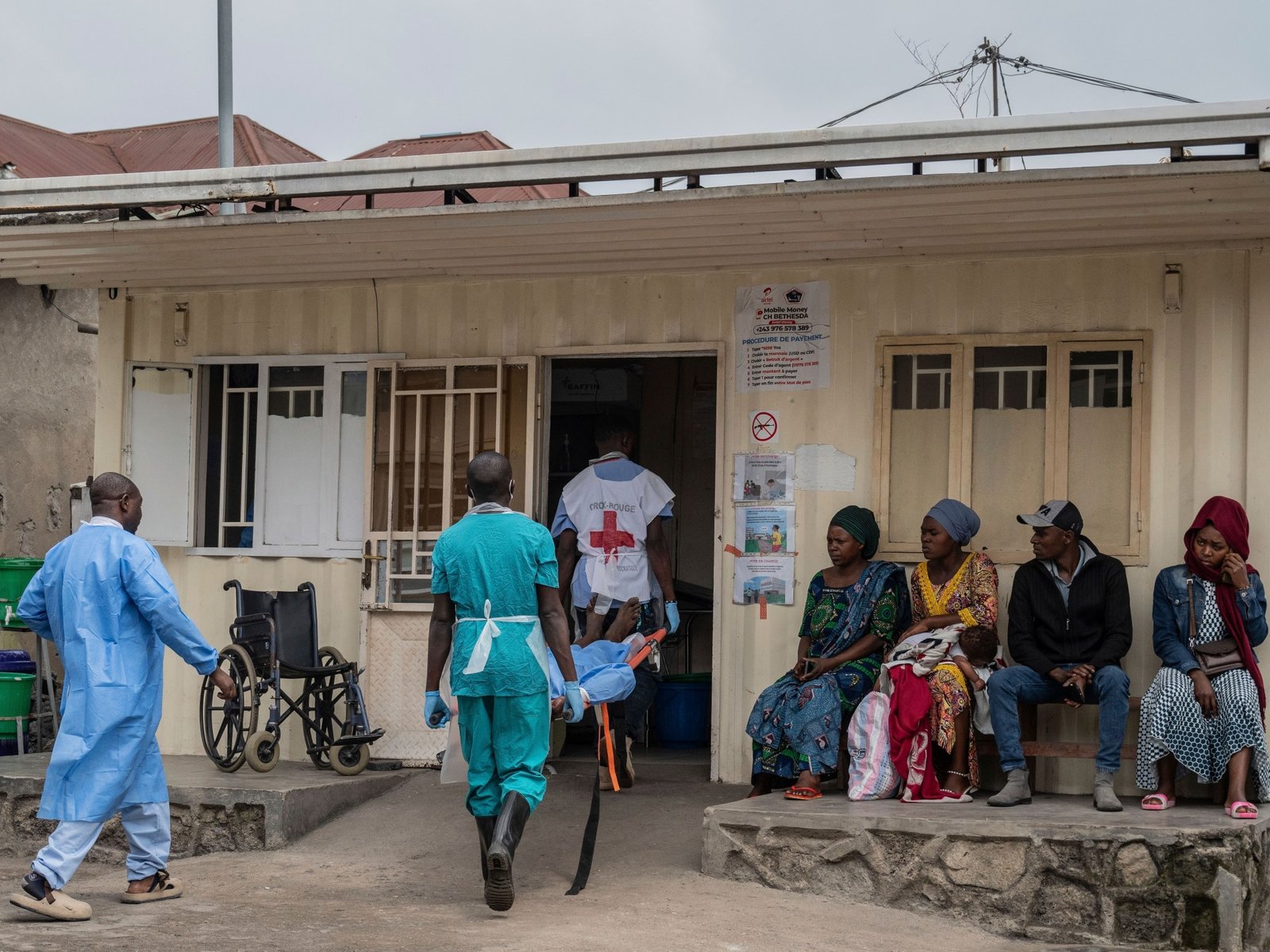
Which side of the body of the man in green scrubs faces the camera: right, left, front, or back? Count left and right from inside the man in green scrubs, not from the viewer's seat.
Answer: back

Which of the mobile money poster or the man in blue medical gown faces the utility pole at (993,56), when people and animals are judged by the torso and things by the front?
the man in blue medical gown

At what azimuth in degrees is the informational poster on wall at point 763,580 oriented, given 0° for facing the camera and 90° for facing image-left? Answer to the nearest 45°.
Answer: approximately 0°

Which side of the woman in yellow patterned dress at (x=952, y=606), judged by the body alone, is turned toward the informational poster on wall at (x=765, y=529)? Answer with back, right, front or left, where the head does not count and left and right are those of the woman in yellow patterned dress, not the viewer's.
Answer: right

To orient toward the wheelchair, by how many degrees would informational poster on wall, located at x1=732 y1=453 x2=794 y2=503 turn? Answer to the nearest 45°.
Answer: approximately 90° to its right

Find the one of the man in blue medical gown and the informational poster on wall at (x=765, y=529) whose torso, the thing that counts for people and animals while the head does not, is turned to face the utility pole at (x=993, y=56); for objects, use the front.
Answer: the man in blue medical gown

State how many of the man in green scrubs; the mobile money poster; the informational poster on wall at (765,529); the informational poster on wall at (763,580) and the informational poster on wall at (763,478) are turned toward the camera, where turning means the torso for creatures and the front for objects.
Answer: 4

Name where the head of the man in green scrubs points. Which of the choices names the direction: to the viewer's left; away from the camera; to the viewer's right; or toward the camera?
away from the camera

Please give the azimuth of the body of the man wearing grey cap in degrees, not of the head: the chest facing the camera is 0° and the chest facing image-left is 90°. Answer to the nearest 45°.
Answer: approximately 0°
